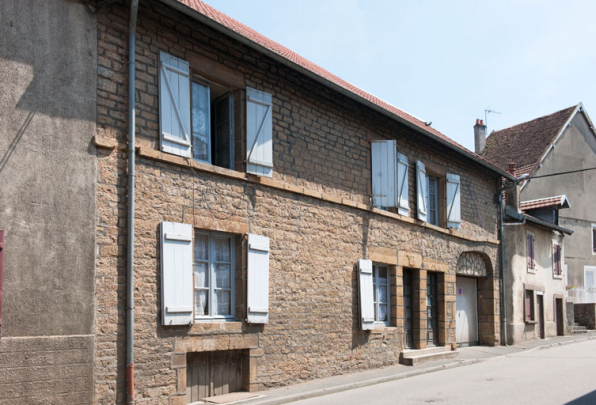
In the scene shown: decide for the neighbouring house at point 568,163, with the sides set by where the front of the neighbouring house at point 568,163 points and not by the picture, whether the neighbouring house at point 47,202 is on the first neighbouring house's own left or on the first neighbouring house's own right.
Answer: on the first neighbouring house's own right

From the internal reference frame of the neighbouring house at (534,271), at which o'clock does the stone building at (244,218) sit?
The stone building is roughly at 2 o'clock from the neighbouring house.

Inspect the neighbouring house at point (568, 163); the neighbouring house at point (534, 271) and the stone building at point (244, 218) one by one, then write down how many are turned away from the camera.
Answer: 0

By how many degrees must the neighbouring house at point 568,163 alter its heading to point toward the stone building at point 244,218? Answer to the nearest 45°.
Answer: approximately 45° to its right

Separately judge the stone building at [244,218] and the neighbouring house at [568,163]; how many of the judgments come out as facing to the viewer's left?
0

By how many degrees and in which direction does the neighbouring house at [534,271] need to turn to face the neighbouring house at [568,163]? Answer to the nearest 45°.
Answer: approximately 135° to its left

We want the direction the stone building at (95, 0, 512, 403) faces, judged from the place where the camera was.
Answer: facing the viewer and to the right of the viewer

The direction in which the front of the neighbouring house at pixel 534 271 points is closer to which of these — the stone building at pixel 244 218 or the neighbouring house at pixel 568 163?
the stone building

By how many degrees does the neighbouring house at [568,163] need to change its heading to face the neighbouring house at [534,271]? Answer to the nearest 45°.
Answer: approximately 45° to its right

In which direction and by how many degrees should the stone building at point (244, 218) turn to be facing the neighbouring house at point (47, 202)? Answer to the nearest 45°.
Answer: approximately 90° to its right

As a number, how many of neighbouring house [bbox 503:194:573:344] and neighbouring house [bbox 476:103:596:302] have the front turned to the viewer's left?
0

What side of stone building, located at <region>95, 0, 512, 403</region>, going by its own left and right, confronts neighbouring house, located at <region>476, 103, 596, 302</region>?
left
